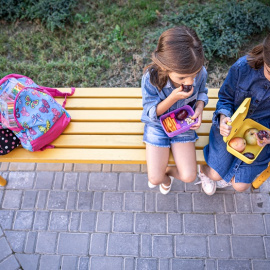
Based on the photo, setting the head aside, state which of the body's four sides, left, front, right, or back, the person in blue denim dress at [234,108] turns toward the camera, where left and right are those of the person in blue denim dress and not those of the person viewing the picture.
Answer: front

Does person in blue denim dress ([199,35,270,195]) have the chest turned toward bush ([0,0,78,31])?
no

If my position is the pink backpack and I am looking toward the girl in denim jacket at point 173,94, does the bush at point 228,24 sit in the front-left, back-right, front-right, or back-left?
front-left

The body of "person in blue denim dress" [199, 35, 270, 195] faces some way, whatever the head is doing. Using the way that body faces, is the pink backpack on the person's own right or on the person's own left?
on the person's own right

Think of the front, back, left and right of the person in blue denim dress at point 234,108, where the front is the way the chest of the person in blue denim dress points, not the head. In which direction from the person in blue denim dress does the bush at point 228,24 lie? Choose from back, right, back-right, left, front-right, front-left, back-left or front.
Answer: back
